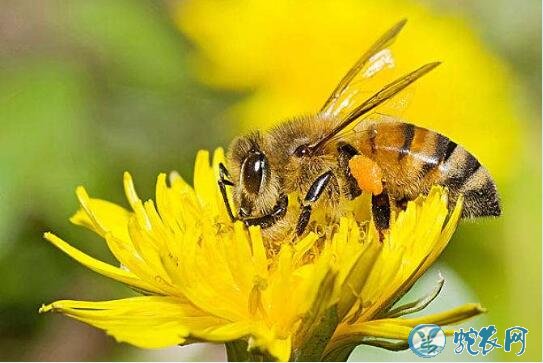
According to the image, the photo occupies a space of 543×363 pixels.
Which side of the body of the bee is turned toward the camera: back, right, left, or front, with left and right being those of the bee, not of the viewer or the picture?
left
